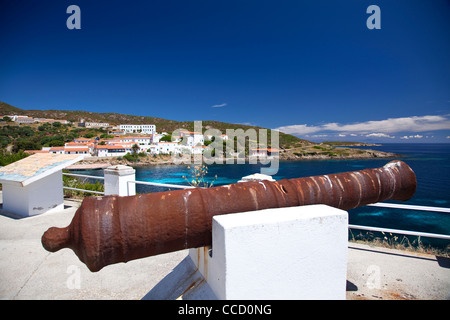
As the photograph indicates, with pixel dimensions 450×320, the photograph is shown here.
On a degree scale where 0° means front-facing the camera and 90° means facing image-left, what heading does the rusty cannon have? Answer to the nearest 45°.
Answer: approximately 270°

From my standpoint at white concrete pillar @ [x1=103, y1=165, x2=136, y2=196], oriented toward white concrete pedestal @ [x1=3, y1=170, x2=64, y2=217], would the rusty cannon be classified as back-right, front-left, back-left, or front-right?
back-left

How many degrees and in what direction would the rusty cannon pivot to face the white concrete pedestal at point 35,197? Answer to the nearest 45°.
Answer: approximately 135° to its left

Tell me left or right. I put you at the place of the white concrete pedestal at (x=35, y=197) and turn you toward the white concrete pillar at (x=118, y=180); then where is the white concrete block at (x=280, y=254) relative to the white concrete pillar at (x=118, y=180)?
right
